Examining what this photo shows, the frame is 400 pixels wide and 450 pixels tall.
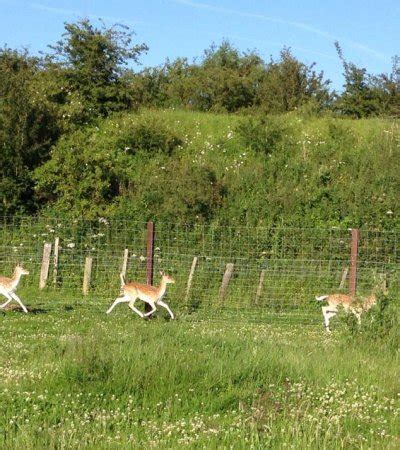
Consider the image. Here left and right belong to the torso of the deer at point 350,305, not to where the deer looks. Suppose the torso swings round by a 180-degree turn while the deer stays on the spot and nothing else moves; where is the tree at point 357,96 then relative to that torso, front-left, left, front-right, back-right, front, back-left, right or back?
right

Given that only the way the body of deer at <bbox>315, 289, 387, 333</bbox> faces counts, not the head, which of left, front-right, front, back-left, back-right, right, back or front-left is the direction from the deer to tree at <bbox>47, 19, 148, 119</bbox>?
back-left

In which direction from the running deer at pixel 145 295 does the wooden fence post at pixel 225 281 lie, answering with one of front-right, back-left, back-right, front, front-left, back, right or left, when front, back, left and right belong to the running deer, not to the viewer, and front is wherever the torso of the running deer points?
front-left

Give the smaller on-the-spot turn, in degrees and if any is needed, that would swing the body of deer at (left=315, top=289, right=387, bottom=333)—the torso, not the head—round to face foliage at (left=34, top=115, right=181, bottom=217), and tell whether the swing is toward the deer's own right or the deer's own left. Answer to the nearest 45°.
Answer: approximately 135° to the deer's own left

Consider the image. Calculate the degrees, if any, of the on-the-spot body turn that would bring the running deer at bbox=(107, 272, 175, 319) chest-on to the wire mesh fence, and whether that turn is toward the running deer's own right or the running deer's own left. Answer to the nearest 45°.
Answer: approximately 90° to the running deer's own left

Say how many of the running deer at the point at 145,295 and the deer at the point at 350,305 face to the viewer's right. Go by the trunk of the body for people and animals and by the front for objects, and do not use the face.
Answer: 2

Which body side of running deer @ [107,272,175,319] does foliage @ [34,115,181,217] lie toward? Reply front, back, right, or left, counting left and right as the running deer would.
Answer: left

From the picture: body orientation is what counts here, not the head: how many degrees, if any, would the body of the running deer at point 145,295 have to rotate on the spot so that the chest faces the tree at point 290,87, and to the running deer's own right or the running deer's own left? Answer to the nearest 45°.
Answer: approximately 90° to the running deer's own left

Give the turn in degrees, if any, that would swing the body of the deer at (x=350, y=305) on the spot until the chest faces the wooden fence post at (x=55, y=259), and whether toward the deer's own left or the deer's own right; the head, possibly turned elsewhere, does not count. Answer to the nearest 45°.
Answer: approximately 135° to the deer's own left

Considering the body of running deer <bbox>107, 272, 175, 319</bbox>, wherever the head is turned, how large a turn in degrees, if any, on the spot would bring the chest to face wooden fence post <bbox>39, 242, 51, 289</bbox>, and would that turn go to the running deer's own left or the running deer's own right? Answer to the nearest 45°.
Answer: approximately 135° to the running deer's own left

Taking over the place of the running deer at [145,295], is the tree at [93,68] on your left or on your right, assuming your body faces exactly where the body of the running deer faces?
on your left

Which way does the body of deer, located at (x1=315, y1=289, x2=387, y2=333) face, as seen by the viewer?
to the viewer's right

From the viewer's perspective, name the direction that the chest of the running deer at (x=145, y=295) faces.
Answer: to the viewer's right
